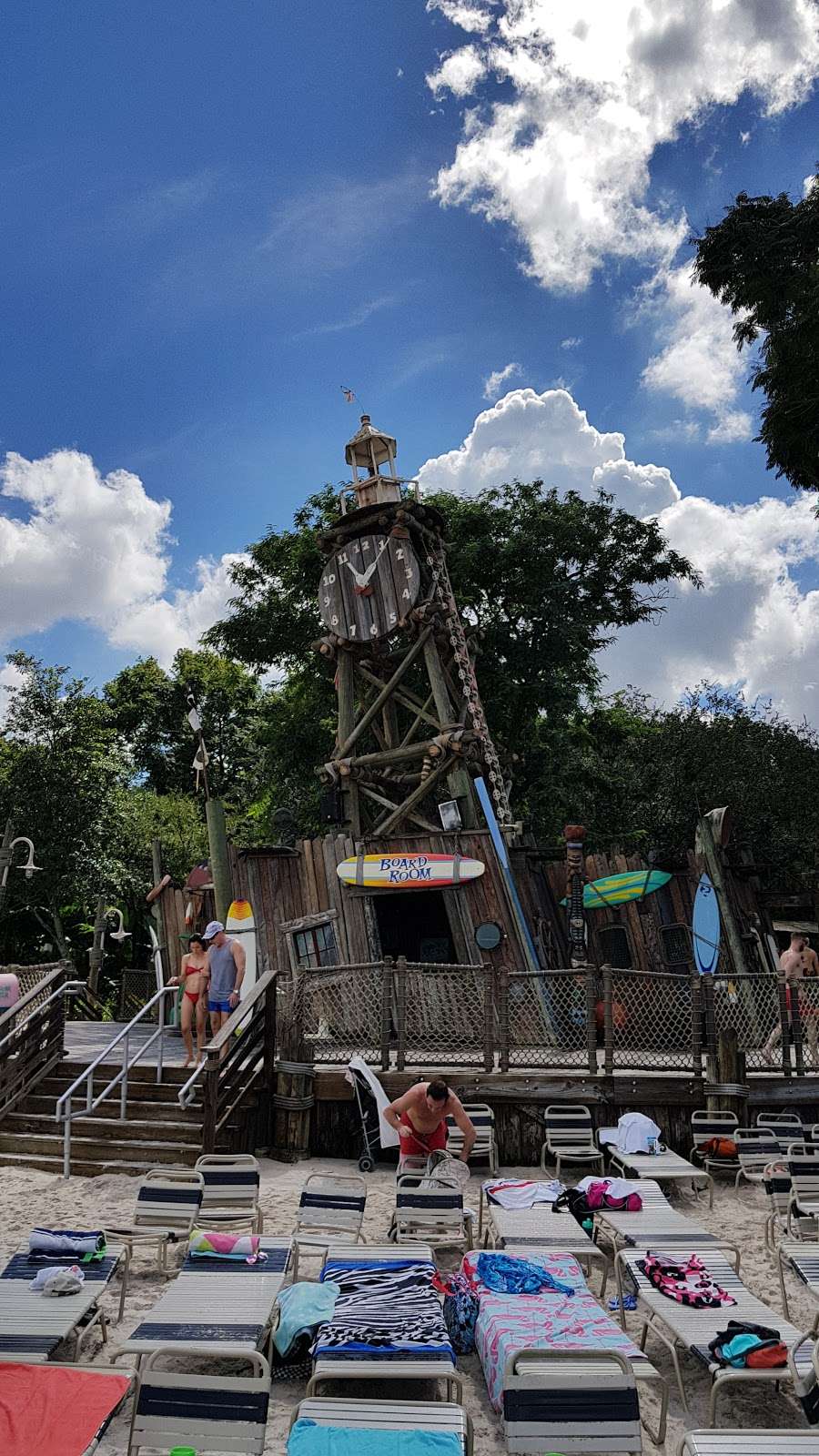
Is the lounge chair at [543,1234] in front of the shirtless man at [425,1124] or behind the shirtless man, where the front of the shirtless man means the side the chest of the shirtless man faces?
in front

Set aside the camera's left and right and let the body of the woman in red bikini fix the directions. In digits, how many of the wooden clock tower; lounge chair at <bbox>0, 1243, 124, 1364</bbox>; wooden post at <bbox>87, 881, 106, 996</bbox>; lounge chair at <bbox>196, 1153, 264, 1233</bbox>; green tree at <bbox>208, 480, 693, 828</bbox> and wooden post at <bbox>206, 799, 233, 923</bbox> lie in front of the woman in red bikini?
2

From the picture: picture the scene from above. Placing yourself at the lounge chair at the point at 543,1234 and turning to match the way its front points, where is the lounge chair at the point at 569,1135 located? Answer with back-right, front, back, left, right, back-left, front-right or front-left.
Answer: back-left

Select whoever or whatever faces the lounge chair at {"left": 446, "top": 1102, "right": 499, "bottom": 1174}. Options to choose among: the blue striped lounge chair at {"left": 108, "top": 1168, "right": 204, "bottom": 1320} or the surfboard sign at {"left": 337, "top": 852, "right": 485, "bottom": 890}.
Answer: the surfboard sign

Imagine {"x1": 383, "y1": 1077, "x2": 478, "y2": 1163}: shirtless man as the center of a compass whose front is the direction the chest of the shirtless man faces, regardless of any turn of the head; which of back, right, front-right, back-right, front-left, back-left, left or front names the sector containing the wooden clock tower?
back

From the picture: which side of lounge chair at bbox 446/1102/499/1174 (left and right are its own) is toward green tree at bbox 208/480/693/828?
back

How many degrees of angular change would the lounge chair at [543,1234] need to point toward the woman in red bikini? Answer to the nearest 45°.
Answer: approximately 180°

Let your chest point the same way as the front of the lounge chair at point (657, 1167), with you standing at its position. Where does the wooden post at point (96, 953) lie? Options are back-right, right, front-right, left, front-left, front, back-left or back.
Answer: back

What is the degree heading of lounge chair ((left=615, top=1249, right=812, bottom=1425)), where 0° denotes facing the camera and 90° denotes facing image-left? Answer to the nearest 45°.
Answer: approximately 315°

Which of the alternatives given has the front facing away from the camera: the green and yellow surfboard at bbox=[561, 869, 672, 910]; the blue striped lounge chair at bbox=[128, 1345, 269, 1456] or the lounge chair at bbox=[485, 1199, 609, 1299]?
the blue striped lounge chair

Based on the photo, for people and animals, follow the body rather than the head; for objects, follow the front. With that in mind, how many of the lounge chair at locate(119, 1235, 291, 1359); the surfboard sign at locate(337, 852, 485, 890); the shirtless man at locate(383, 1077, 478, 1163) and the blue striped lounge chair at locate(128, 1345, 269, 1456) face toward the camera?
3

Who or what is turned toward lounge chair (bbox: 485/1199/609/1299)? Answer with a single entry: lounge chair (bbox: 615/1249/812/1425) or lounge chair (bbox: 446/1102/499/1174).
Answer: lounge chair (bbox: 446/1102/499/1174)

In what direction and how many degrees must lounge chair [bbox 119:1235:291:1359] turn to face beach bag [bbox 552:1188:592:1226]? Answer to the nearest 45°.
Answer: approximately 135° to its left

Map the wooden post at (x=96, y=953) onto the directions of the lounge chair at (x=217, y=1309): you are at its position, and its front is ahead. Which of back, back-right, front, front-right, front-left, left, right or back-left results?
back
